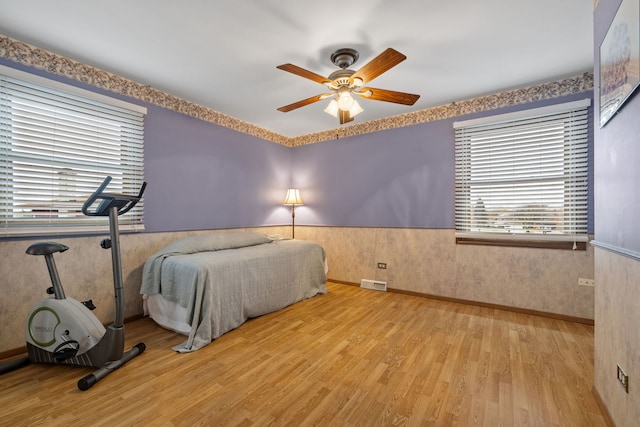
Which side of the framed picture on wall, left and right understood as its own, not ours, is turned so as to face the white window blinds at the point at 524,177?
right

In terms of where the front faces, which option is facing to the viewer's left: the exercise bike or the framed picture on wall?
the framed picture on wall

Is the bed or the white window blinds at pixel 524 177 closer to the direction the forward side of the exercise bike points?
the white window blinds

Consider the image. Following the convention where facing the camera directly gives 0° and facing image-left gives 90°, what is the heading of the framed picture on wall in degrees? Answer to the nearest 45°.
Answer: approximately 90°

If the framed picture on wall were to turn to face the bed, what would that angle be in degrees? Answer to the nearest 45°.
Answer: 0° — it already faces it

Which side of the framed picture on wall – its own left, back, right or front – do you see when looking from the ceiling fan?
front

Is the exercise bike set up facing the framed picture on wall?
yes

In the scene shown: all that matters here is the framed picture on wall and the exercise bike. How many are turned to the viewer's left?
1

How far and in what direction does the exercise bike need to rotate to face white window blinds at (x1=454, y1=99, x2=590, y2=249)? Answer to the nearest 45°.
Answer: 0° — it already faces it

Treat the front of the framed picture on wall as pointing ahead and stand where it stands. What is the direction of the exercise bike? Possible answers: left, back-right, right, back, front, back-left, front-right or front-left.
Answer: front-left

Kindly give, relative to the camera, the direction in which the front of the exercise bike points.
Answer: facing the viewer and to the right of the viewer

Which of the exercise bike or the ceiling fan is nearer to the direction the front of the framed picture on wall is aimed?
the ceiling fan

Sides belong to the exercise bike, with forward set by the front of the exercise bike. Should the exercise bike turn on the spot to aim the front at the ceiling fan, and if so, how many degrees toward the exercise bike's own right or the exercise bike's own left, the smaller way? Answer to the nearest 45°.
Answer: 0° — it already faces it
